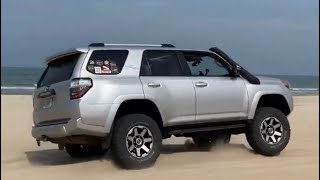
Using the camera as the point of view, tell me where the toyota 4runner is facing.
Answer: facing away from the viewer and to the right of the viewer
